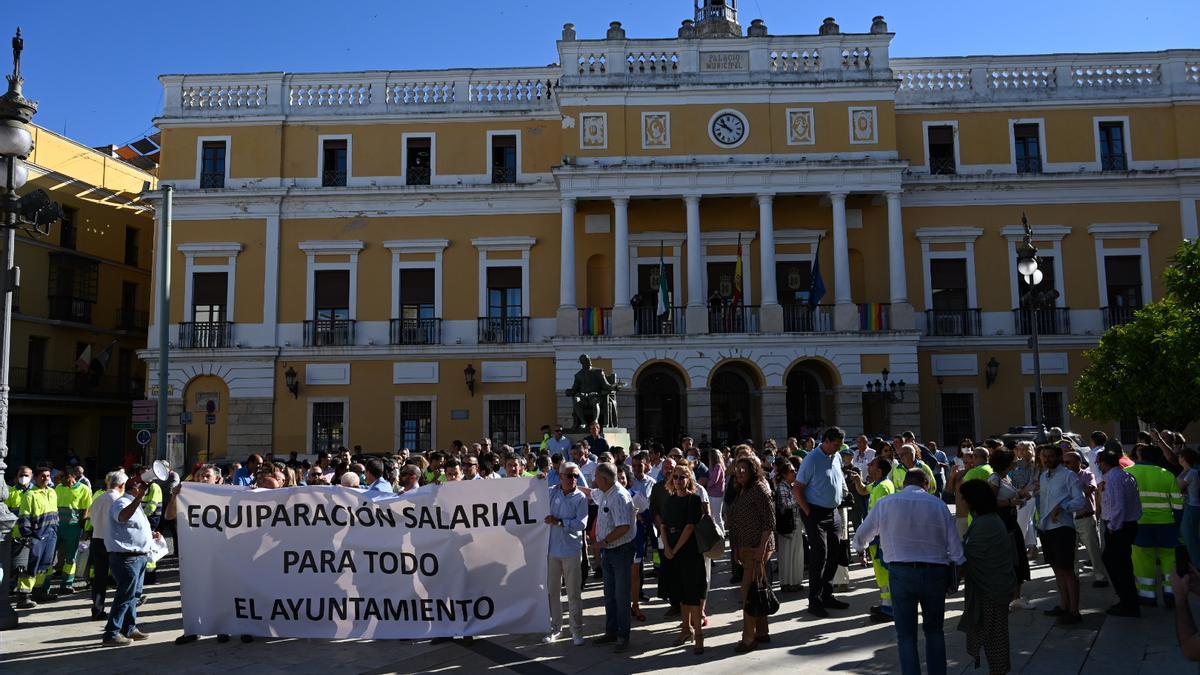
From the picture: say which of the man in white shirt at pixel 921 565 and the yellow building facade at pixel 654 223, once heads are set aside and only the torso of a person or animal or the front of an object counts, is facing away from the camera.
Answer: the man in white shirt

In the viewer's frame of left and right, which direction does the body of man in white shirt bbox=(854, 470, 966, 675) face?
facing away from the viewer

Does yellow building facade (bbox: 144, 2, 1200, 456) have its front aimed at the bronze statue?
yes

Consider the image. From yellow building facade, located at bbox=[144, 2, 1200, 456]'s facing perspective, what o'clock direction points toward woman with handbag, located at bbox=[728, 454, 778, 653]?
The woman with handbag is roughly at 12 o'clock from the yellow building facade.

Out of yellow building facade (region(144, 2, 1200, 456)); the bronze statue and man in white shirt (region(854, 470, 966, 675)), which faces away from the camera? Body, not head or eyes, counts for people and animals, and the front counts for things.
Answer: the man in white shirt

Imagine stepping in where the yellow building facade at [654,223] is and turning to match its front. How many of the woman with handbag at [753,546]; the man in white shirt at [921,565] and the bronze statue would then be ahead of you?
3

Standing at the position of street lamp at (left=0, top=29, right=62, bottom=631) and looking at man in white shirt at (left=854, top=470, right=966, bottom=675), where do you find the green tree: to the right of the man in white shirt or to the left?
left

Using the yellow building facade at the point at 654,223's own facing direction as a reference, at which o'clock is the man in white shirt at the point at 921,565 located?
The man in white shirt is roughly at 12 o'clock from the yellow building facade.

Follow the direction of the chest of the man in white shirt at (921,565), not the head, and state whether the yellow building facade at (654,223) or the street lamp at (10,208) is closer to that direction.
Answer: the yellow building facade

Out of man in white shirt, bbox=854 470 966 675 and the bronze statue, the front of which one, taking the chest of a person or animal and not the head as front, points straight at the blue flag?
the man in white shirt

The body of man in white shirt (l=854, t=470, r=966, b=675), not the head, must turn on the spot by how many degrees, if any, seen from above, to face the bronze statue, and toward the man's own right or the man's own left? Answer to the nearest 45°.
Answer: approximately 45° to the man's own left

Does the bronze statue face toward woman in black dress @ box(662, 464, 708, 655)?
yes

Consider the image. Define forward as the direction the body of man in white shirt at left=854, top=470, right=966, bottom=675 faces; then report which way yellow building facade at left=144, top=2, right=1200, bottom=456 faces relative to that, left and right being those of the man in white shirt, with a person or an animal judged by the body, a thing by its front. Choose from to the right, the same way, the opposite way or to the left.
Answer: the opposite way
